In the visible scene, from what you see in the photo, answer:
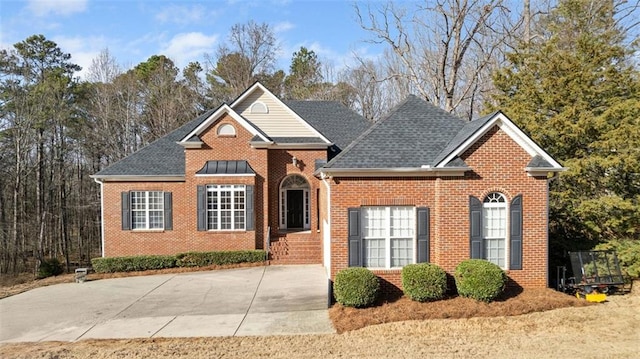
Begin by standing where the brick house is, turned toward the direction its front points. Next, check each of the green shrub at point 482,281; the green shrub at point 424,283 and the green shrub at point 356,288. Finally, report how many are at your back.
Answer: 0

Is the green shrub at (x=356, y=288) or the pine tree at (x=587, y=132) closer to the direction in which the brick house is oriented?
the green shrub

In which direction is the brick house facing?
toward the camera

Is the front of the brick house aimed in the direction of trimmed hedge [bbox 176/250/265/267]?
no

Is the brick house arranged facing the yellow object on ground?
no

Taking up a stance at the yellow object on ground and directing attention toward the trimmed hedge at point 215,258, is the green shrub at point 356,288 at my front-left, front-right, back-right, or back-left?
front-left

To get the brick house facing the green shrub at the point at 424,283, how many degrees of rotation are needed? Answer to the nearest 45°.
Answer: approximately 45° to its left

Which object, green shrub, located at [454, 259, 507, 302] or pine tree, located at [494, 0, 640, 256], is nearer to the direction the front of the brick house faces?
the green shrub

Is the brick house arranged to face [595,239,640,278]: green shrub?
no

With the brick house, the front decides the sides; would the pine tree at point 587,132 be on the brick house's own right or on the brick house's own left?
on the brick house's own left

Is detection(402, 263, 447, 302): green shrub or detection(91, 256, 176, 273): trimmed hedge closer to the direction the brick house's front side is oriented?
the green shrub

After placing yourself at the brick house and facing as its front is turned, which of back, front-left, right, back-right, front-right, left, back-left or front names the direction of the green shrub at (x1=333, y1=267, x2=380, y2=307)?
front

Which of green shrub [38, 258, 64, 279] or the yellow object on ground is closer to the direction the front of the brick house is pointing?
the yellow object on ground

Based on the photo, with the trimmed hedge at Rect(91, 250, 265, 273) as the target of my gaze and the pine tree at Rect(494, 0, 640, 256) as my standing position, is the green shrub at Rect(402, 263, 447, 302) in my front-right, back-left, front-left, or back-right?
front-left
